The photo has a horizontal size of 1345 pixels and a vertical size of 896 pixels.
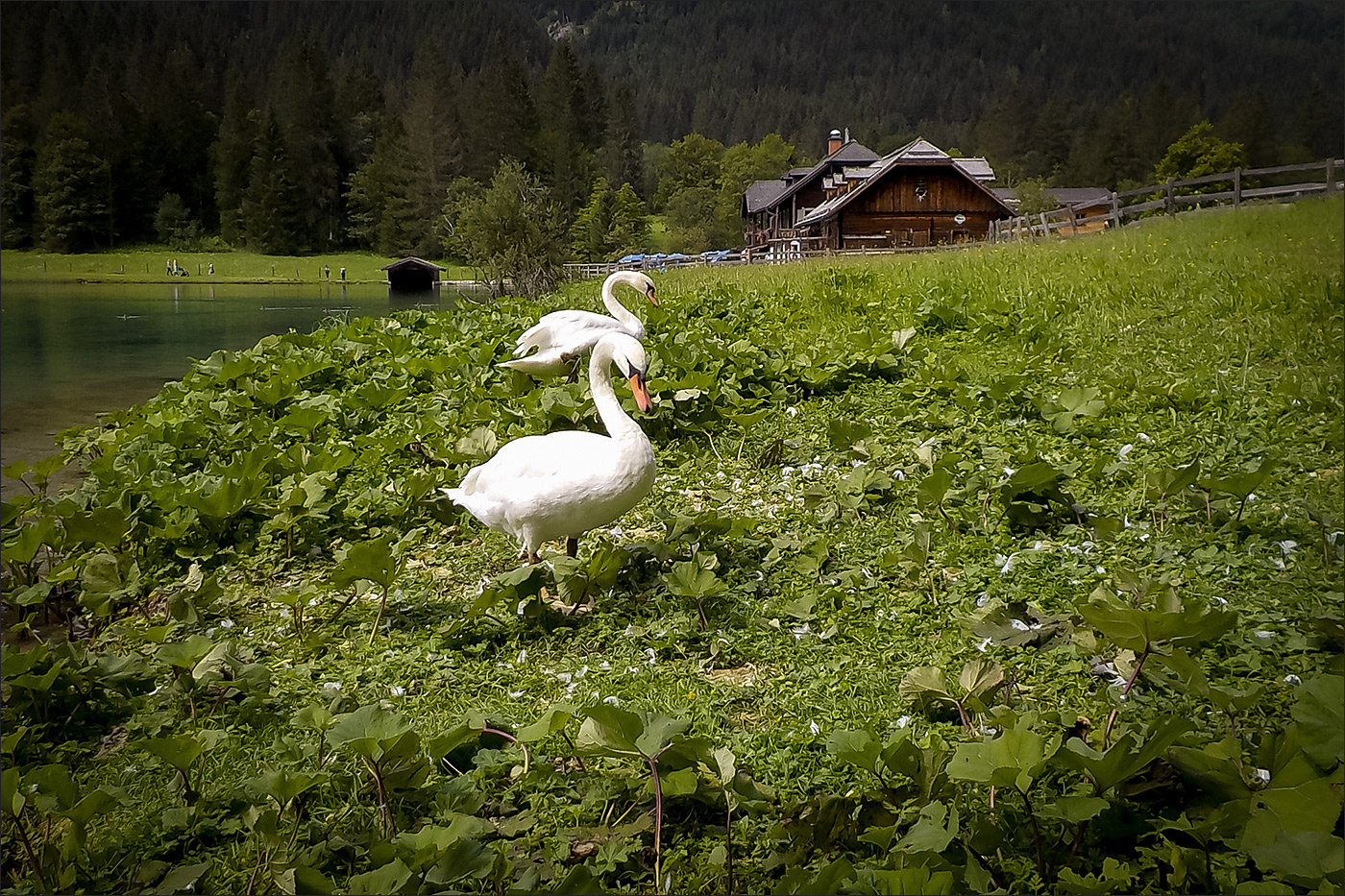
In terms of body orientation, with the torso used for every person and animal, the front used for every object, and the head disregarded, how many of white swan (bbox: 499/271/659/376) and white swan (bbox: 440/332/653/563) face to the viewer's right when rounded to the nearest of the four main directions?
2

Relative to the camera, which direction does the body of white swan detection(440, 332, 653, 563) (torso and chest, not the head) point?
to the viewer's right

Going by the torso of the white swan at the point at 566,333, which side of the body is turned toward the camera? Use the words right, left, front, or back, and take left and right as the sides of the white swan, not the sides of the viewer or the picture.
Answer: right

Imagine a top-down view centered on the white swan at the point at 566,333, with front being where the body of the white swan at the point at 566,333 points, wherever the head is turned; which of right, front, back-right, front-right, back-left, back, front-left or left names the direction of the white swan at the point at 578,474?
right
